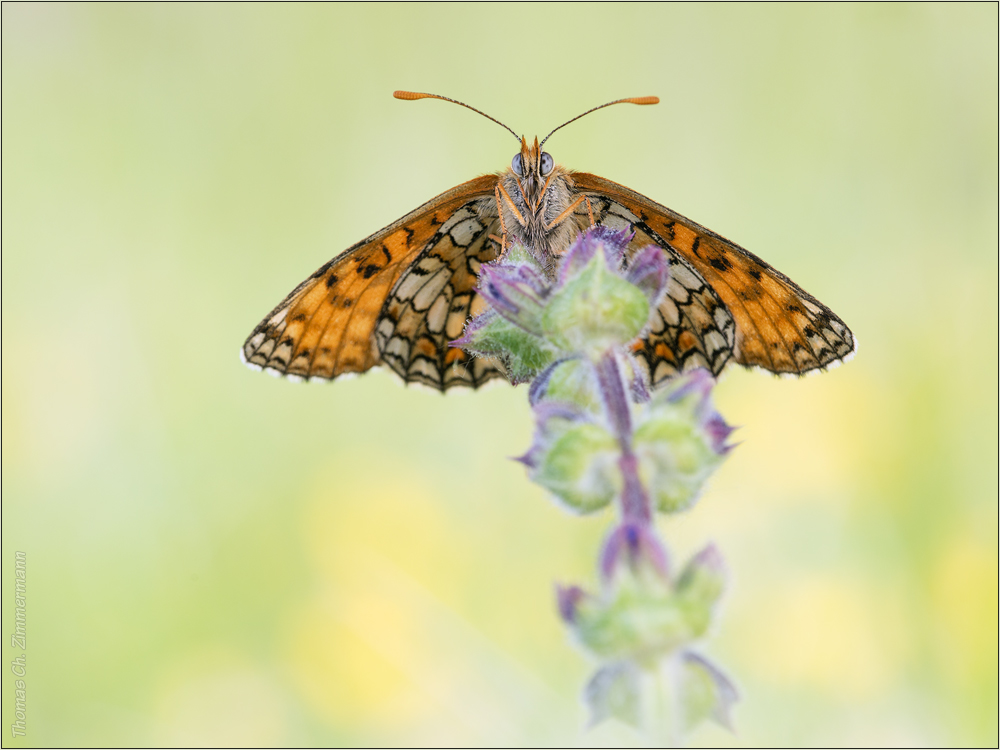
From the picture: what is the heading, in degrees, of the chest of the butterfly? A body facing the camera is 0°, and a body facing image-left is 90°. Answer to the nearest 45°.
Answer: approximately 0°
